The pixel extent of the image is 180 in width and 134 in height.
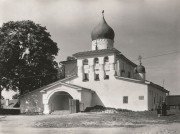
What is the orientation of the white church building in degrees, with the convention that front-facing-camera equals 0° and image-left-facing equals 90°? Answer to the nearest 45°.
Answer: approximately 45°

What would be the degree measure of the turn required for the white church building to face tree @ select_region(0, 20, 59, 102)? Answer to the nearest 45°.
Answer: approximately 45° to its right
